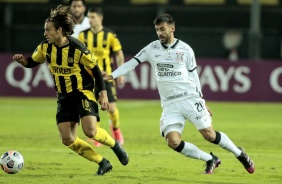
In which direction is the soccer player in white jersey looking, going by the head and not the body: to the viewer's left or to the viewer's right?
to the viewer's left

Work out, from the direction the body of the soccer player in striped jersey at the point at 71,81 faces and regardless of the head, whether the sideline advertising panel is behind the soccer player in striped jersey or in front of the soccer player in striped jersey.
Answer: behind

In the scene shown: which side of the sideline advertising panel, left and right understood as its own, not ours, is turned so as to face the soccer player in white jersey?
front

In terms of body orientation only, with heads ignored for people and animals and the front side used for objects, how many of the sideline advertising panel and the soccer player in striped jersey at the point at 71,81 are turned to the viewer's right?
0

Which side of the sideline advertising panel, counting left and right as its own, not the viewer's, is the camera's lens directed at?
front

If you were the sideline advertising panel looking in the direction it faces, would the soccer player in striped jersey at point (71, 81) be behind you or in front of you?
in front

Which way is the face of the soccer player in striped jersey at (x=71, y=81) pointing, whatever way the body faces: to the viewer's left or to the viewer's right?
to the viewer's left

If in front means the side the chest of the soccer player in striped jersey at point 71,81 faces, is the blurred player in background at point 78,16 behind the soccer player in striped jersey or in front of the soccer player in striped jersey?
behind

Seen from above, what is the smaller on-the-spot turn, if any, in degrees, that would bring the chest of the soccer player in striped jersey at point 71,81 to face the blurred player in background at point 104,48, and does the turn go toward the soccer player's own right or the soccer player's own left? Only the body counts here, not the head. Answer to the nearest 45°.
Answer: approximately 135° to the soccer player's own right

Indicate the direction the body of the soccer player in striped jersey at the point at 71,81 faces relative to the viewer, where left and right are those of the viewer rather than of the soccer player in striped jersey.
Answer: facing the viewer and to the left of the viewer

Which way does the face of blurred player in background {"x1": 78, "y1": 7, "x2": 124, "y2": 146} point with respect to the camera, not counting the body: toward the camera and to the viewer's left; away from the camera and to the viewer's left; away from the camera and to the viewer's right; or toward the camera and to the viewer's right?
toward the camera and to the viewer's left
